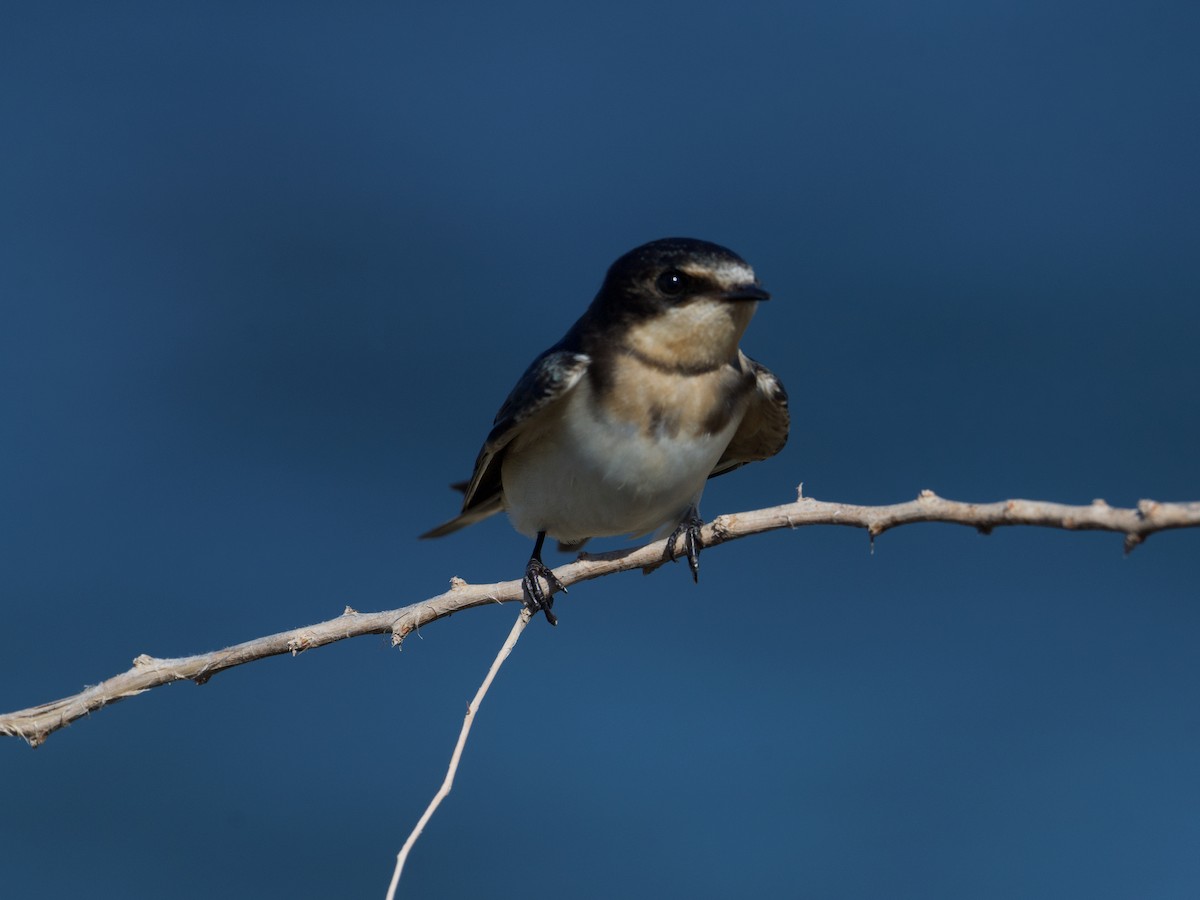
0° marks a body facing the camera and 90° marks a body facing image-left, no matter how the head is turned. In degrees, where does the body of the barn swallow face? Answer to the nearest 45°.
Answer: approximately 315°
